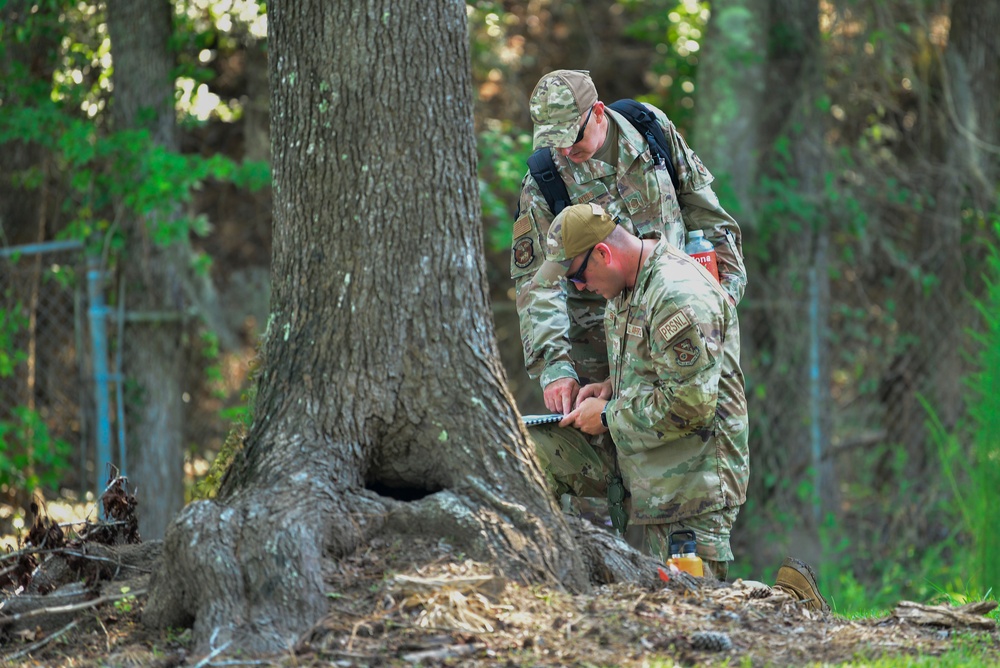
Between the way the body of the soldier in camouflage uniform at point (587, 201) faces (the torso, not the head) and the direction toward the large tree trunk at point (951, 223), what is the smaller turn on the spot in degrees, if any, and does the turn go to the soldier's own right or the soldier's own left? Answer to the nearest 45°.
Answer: approximately 180°

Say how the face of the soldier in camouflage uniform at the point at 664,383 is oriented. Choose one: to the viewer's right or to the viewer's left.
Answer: to the viewer's left

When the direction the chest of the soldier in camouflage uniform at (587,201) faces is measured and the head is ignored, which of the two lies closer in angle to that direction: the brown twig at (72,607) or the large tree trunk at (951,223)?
the brown twig

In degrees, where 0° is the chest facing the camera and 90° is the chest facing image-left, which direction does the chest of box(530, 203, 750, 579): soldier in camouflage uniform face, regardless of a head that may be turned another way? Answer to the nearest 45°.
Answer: approximately 90°

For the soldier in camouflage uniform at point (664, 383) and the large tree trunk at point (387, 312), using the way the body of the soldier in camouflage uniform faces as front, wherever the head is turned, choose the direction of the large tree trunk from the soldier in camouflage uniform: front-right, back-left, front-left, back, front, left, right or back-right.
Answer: front-left

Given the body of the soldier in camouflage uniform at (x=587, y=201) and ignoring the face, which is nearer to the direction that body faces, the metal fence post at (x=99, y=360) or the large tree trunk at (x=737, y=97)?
the metal fence post

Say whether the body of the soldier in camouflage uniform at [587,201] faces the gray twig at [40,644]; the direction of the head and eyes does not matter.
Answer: yes

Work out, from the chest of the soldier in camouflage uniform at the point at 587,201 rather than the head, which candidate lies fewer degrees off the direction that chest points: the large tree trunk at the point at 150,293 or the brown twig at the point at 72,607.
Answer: the brown twig
